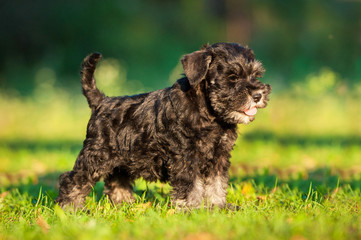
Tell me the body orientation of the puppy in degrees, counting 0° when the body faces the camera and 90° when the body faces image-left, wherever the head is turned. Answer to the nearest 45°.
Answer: approximately 270°
